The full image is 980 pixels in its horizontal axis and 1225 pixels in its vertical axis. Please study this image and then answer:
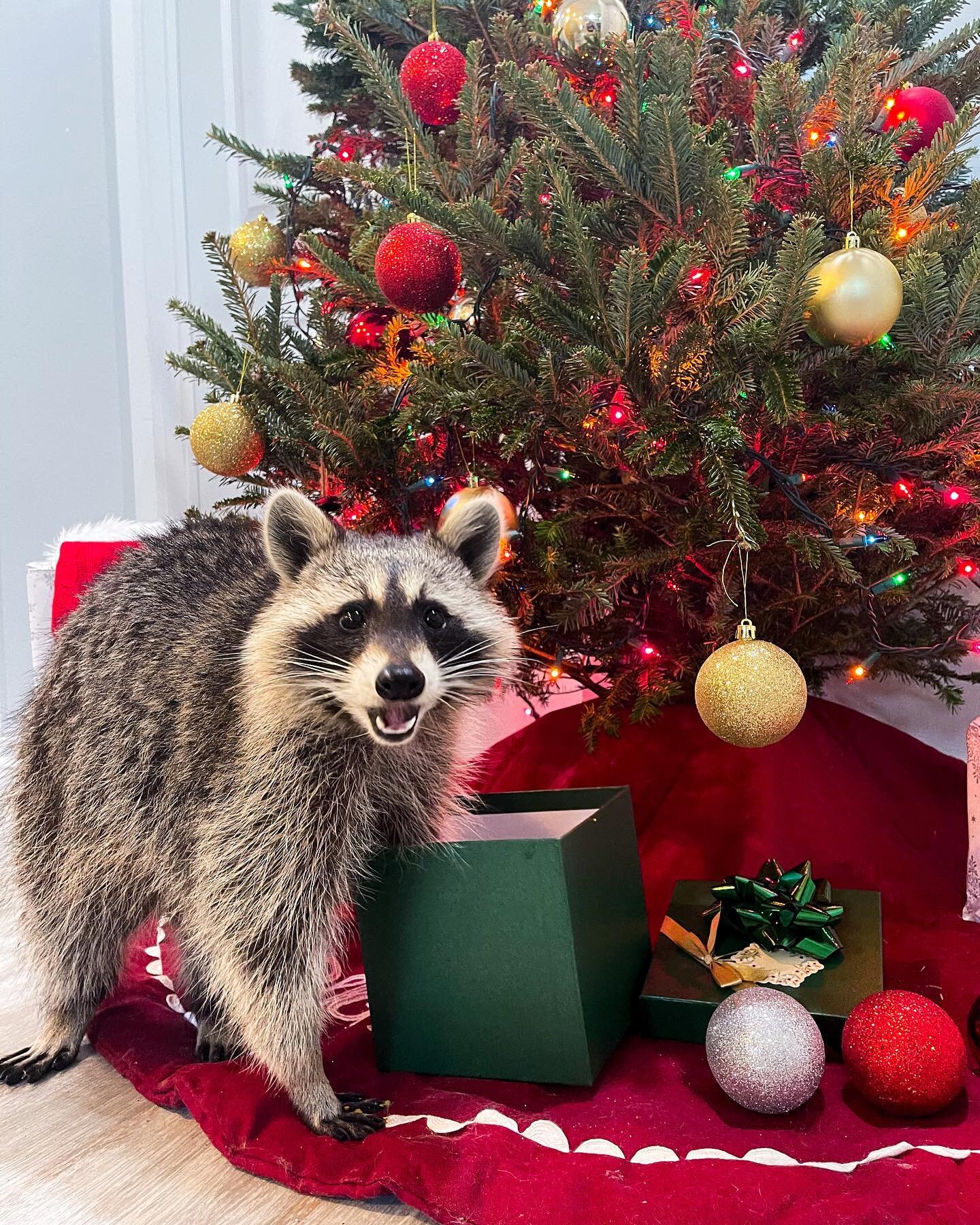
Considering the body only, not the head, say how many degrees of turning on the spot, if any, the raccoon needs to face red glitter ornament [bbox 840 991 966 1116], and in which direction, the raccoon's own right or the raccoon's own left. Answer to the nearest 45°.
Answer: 0° — it already faces it

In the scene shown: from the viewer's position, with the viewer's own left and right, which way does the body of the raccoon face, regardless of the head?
facing the viewer and to the right of the viewer
